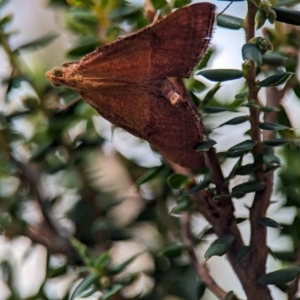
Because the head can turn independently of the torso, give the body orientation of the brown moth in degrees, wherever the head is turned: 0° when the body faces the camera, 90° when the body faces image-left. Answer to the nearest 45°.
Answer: approximately 90°
